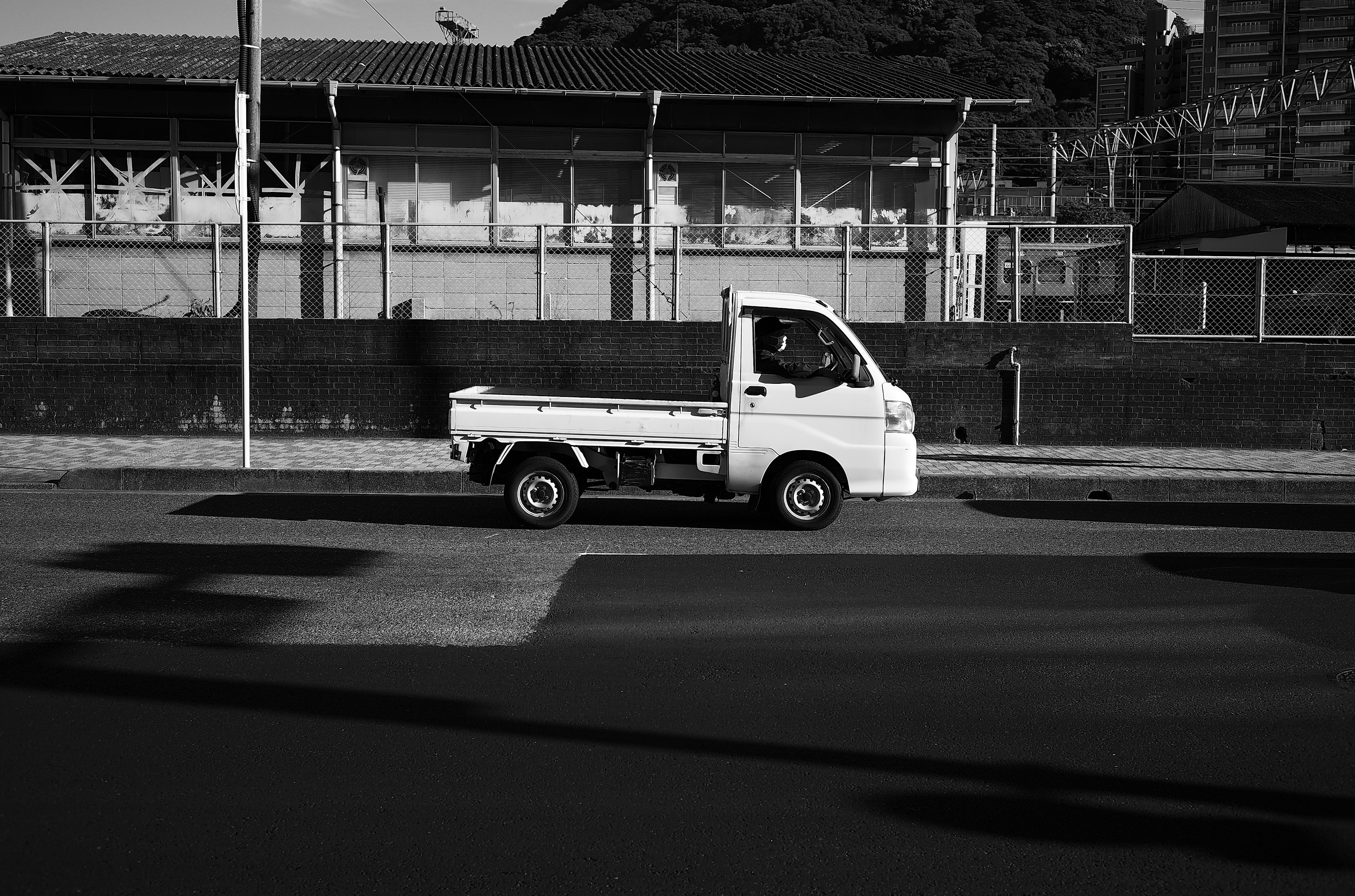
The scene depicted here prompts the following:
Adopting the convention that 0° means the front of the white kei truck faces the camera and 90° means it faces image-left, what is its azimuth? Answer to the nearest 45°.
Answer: approximately 270°

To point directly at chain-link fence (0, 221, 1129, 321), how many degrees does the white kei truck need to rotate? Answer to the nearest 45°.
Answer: approximately 90° to its left

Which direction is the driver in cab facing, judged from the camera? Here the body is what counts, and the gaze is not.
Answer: to the viewer's right

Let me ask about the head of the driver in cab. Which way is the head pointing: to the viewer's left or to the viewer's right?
to the viewer's right

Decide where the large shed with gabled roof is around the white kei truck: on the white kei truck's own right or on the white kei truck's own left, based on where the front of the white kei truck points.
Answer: on the white kei truck's own left

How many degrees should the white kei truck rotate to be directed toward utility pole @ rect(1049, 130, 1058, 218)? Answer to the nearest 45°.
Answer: approximately 90° to its left

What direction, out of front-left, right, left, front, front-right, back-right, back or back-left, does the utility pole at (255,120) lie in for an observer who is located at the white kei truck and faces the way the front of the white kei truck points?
back-left

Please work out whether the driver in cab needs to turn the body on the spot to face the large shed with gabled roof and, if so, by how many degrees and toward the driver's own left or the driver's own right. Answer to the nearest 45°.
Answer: approximately 45° to the driver's own left
